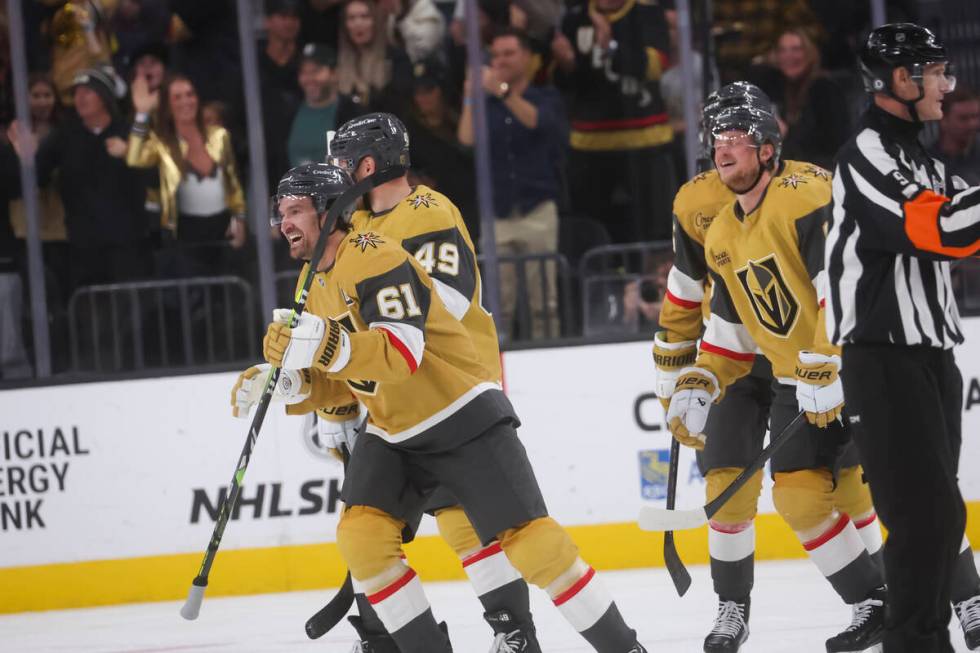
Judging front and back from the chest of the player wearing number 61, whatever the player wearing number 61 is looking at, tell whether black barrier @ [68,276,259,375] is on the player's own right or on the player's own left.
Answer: on the player's own right

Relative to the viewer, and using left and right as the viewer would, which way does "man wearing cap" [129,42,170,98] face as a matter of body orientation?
facing the viewer

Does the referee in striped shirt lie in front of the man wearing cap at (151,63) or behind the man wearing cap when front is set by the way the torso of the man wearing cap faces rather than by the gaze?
in front

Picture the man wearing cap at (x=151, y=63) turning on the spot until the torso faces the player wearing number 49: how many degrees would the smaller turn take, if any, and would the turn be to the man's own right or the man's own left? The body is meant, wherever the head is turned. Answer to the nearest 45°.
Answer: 0° — they already face them

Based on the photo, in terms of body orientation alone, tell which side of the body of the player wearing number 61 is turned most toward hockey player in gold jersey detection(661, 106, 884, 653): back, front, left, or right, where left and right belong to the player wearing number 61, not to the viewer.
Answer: back

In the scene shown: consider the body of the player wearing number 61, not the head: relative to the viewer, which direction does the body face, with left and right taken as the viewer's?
facing the viewer and to the left of the viewer

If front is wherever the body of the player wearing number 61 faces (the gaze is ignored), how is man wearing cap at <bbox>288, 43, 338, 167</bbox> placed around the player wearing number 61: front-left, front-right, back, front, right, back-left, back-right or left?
back-right

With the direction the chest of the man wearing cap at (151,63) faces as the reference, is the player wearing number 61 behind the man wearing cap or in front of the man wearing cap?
in front

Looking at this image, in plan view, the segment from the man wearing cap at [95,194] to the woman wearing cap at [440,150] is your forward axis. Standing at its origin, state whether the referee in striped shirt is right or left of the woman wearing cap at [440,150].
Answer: right

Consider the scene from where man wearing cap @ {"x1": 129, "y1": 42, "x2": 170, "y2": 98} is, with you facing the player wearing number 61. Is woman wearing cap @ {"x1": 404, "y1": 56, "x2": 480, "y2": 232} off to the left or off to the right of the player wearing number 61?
left

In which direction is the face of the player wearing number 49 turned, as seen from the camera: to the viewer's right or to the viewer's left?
to the viewer's left

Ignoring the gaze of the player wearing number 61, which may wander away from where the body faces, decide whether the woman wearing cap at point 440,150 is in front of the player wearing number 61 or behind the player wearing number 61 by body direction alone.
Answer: behind

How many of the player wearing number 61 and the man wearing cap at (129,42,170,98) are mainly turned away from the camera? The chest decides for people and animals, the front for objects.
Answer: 0
